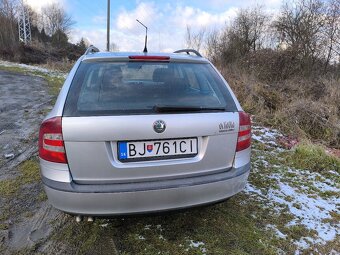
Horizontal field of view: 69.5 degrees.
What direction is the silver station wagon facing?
away from the camera

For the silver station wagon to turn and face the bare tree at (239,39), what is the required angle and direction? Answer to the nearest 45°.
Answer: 0° — it already faces it

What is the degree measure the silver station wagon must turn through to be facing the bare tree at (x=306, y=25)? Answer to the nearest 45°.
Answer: approximately 45° to its right
